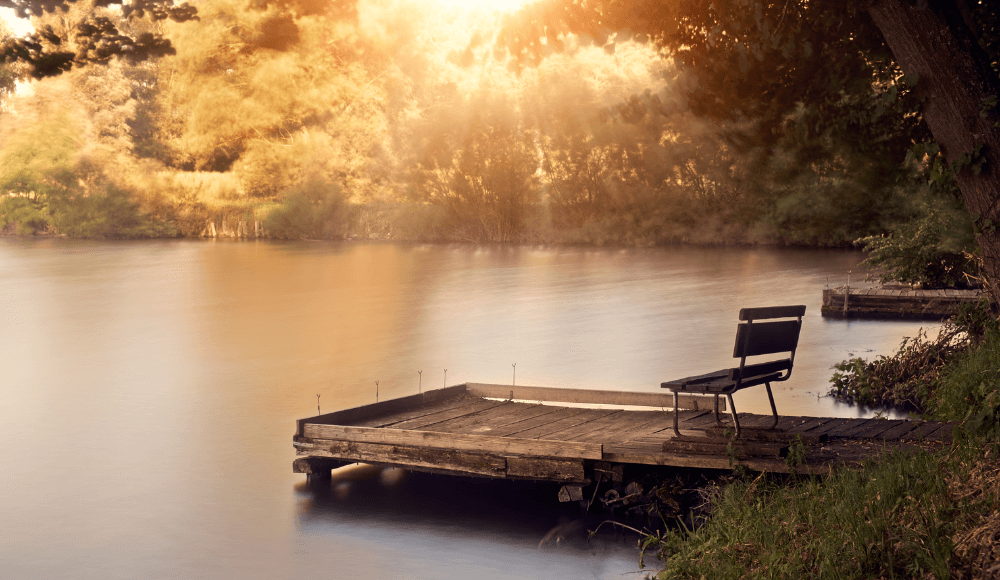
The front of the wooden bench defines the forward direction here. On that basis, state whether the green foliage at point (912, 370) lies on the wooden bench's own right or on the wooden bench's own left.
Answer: on the wooden bench's own right

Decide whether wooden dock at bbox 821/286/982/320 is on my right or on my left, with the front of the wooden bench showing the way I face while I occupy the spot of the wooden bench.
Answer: on my right

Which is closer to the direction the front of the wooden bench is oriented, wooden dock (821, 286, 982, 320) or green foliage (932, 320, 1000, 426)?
the wooden dock

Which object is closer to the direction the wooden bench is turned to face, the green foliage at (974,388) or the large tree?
the large tree

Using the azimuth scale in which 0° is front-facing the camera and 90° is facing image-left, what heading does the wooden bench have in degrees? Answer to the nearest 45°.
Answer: approximately 135°
